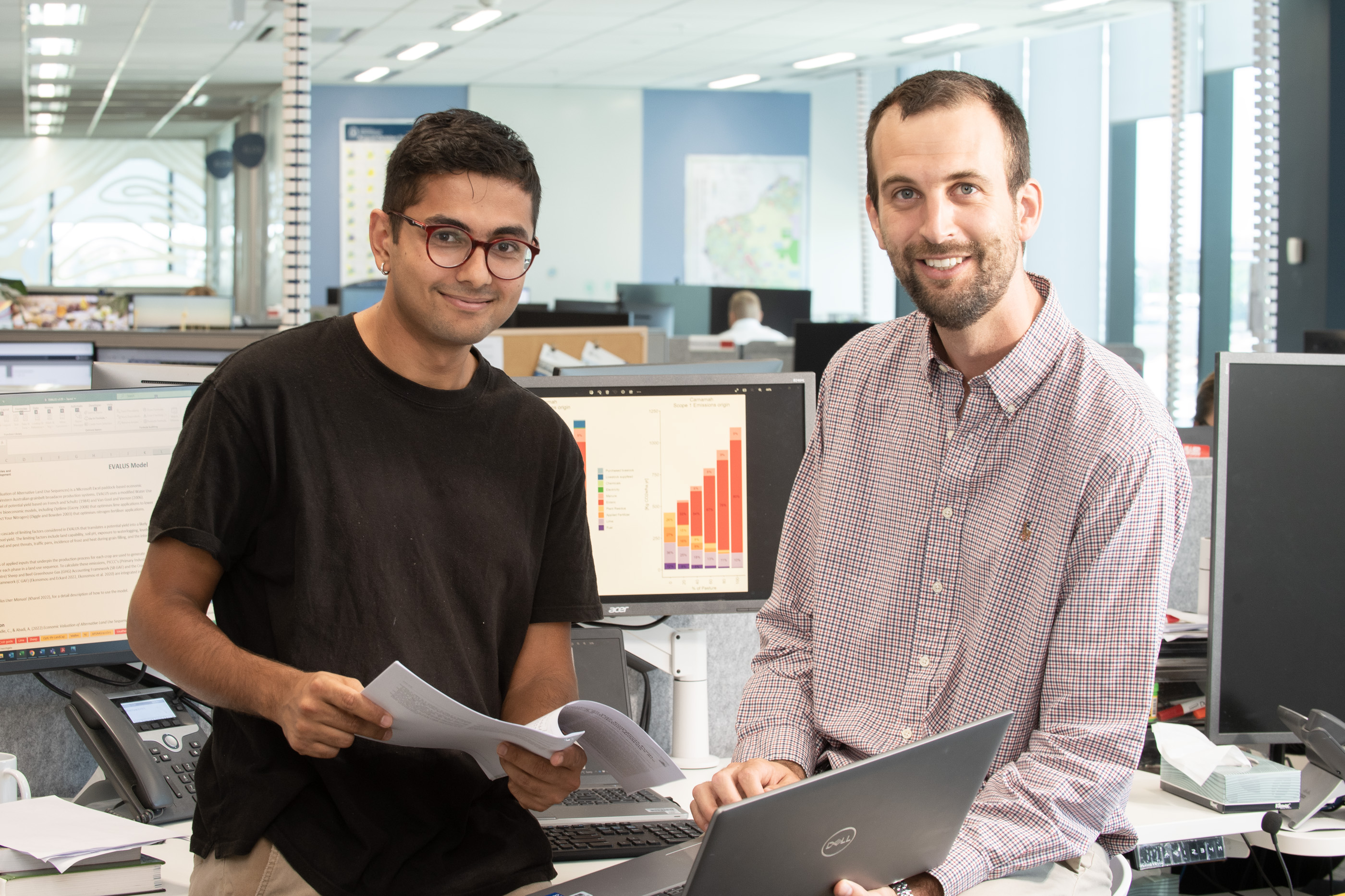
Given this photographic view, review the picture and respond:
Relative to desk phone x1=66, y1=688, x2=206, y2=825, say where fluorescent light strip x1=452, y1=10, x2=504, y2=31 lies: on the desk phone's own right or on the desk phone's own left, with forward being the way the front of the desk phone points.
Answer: on the desk phone's own left

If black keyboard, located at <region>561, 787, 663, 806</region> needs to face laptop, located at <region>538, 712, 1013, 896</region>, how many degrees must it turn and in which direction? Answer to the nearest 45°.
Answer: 0° — it already faces it

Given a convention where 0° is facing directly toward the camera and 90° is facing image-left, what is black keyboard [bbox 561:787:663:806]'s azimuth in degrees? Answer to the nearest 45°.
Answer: approximately 0°

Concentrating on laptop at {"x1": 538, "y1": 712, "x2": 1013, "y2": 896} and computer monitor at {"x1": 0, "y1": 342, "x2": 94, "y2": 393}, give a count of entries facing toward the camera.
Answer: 1
